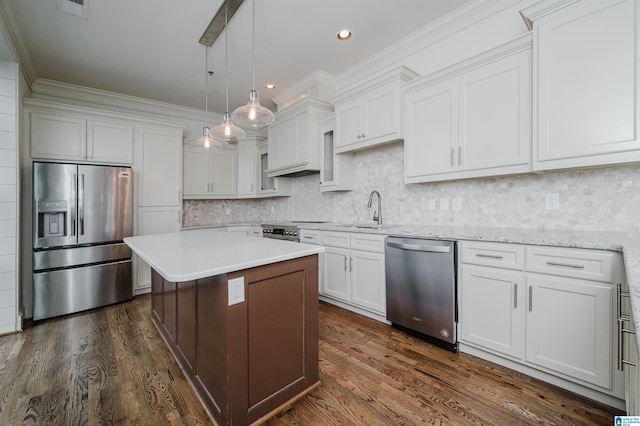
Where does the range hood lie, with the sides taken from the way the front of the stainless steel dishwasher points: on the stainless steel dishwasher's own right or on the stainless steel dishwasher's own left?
on the stainless steel dishwasher's own right

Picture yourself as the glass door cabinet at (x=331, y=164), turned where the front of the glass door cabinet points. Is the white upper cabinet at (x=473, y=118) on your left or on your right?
on your left

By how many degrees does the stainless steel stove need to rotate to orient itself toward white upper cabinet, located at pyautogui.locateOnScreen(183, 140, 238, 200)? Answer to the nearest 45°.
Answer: approximately 90° to its right

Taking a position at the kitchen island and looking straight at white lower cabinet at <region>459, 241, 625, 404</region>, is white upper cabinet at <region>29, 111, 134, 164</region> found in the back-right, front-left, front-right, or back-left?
back-left

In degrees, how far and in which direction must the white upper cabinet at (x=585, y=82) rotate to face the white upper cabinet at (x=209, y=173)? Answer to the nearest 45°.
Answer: approximately 45° to its right

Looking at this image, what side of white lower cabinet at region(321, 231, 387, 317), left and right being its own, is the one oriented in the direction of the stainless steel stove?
right
